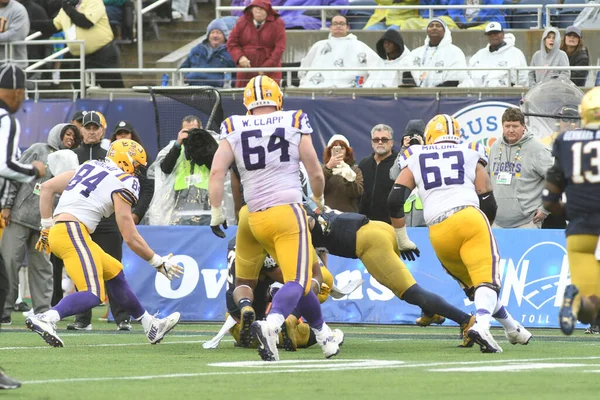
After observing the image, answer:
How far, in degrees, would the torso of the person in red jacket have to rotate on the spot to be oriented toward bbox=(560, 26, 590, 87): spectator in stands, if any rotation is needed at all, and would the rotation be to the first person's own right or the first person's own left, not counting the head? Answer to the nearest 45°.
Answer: approximately 90° to the first person's own left

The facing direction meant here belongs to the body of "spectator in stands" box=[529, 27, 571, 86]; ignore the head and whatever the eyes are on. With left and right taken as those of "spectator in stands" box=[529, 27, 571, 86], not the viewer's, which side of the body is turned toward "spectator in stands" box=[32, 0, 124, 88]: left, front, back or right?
right

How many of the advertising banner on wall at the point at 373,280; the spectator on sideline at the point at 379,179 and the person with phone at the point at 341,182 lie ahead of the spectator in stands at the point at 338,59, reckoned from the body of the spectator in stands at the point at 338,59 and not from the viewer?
3

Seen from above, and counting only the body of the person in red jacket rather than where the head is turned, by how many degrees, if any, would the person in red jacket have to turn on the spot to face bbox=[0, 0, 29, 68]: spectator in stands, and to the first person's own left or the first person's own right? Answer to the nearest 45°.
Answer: approximately 90° to the first person's own right

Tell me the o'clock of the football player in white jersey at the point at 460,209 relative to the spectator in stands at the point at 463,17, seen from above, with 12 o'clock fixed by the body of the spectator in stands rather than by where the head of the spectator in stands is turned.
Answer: The football player in white jersey is roughly at 12 o'clock from the spectator in stands.

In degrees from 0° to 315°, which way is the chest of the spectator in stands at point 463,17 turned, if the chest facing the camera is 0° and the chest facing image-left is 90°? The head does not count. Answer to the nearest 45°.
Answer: approximately 0°

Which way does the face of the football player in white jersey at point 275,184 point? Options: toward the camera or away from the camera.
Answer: away from the camera
